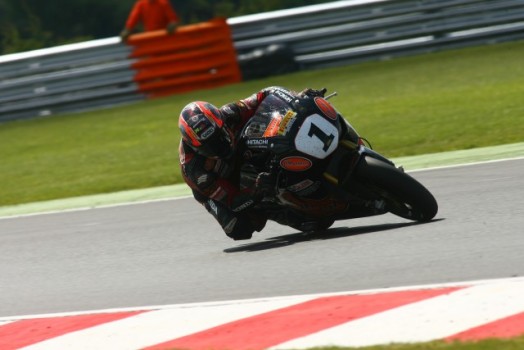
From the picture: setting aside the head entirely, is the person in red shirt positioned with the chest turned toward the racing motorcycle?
yes

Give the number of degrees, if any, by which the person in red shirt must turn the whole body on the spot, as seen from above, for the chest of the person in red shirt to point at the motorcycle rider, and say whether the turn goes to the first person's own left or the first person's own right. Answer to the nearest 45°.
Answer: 0° — they already face them

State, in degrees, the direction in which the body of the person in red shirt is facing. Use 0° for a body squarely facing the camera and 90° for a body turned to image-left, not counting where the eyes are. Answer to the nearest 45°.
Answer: approximately 0°

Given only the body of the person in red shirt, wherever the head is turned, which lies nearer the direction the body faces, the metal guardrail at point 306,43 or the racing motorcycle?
the racing motorcycle
